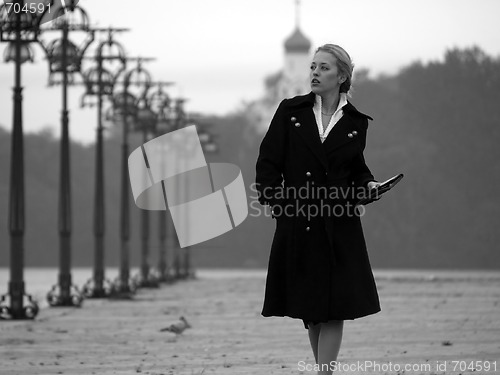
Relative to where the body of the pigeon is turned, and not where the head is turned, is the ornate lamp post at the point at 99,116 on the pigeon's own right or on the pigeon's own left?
on the pigeon's own left

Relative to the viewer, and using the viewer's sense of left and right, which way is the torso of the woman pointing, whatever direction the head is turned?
facing the viewer

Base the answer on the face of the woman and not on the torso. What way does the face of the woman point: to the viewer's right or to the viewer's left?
to the viewer's left

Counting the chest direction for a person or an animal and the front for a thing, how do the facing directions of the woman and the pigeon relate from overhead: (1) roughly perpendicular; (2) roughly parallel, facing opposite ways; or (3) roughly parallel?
roughly perpendicular

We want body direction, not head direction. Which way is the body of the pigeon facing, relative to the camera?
to the viewer's right

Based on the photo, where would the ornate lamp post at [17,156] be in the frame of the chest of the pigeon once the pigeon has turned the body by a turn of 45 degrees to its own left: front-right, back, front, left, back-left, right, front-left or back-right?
left
